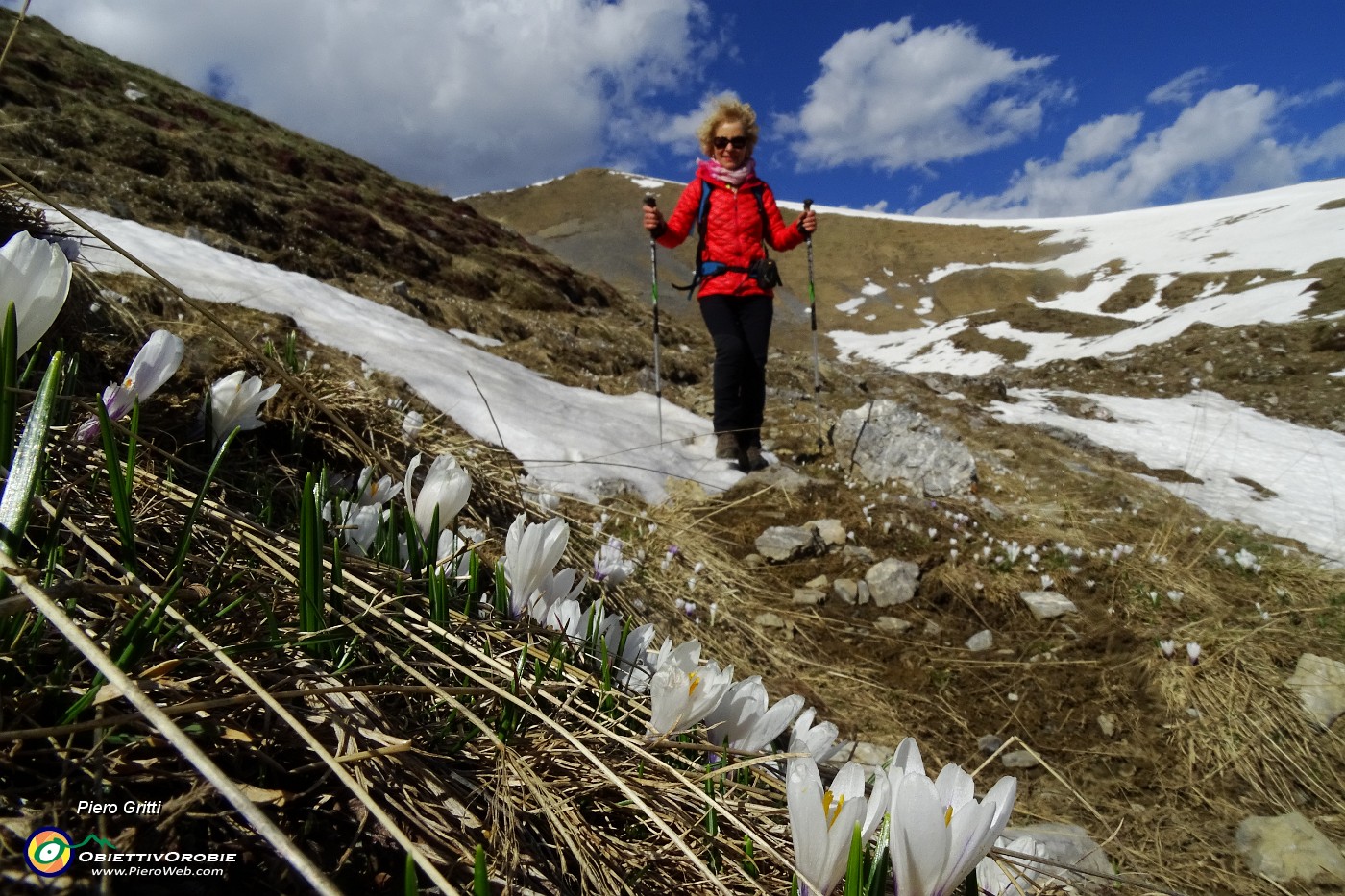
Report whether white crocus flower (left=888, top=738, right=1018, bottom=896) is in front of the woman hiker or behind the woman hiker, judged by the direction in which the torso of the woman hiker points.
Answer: in front

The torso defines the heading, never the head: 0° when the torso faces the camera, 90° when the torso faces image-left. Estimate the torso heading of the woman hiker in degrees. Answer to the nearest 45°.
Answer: approximately 0°

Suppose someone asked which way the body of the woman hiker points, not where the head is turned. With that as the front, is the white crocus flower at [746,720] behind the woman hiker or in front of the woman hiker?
in front

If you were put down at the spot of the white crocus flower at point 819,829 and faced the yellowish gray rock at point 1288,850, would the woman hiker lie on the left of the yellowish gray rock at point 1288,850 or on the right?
left

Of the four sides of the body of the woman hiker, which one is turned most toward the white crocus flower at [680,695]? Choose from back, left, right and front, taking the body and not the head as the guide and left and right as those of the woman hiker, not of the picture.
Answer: front

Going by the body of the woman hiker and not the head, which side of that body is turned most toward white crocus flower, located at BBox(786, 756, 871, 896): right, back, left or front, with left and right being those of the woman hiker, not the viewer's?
front

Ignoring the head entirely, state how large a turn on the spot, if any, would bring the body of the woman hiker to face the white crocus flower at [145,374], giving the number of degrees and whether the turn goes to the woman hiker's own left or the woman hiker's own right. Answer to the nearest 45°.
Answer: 0° — they already face it

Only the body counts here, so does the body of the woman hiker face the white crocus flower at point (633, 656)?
yes

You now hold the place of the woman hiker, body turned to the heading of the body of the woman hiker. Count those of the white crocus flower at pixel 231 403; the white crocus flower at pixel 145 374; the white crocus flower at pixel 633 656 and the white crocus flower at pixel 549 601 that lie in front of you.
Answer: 4
